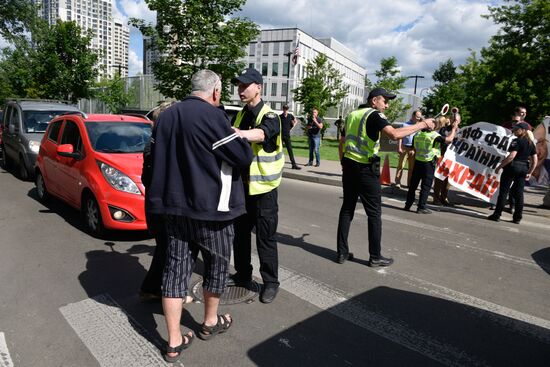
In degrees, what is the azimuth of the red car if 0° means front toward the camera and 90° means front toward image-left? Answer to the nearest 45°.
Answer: approximately 315°

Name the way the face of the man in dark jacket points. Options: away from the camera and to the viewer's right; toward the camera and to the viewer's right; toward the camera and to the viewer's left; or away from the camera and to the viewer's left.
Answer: away from the camera and to the viewer's right

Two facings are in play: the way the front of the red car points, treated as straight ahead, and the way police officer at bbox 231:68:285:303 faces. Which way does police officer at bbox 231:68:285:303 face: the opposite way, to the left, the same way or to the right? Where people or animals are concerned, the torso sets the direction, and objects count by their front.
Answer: to the right

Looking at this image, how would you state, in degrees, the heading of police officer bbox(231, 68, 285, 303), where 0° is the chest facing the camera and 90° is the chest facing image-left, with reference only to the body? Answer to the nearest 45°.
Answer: approximately 45°

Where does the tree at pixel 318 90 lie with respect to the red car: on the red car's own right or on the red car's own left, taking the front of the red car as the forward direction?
on the red car's own left

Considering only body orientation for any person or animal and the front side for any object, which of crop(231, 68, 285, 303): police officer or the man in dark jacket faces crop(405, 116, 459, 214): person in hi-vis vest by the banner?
the man in dark jacket

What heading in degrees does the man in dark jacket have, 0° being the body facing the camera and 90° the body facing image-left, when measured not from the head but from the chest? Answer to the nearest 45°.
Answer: approximately 225°

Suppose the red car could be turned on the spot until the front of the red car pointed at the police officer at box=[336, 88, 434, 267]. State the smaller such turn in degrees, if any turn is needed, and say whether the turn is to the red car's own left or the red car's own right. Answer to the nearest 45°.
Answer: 0° — it already faces them

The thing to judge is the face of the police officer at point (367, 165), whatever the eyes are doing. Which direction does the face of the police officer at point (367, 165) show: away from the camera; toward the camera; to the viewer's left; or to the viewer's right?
to the viewer's right

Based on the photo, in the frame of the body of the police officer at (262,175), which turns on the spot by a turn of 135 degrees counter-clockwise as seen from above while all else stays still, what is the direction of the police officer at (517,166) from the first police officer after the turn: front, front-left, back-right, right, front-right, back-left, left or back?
front-left
